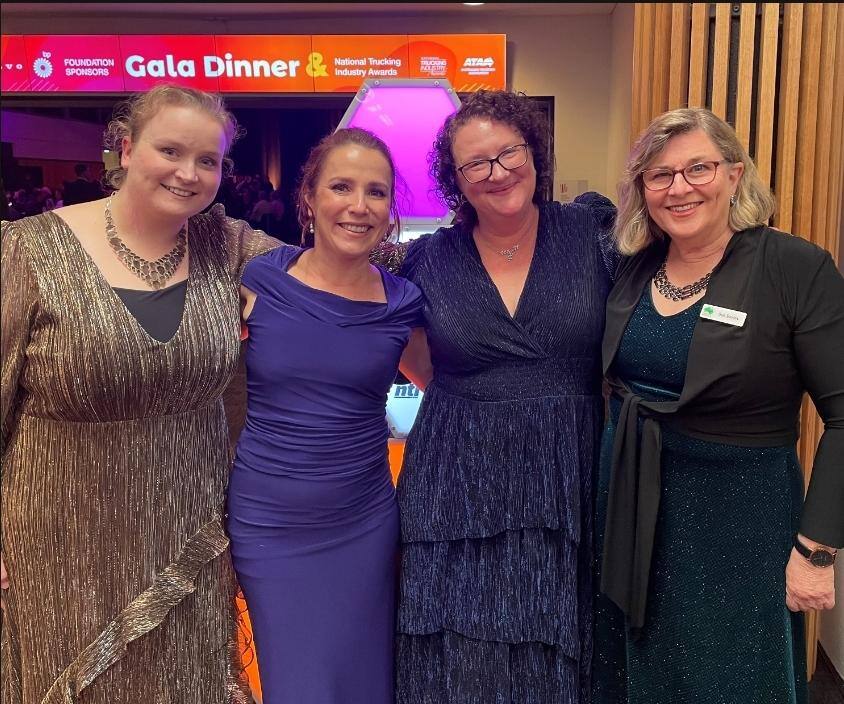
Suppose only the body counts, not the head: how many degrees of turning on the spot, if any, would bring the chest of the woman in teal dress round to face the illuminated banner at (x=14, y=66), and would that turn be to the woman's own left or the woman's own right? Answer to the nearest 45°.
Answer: approximately 90° to the woman's own right

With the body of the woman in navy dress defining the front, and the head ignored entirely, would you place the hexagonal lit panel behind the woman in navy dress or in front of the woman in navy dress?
behind

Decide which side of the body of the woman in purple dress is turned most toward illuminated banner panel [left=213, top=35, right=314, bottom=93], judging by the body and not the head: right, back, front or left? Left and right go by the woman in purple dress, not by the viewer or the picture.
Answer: back

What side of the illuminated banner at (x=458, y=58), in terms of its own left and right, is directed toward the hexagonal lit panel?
front

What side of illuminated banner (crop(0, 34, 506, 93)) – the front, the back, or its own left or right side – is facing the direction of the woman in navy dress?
front
